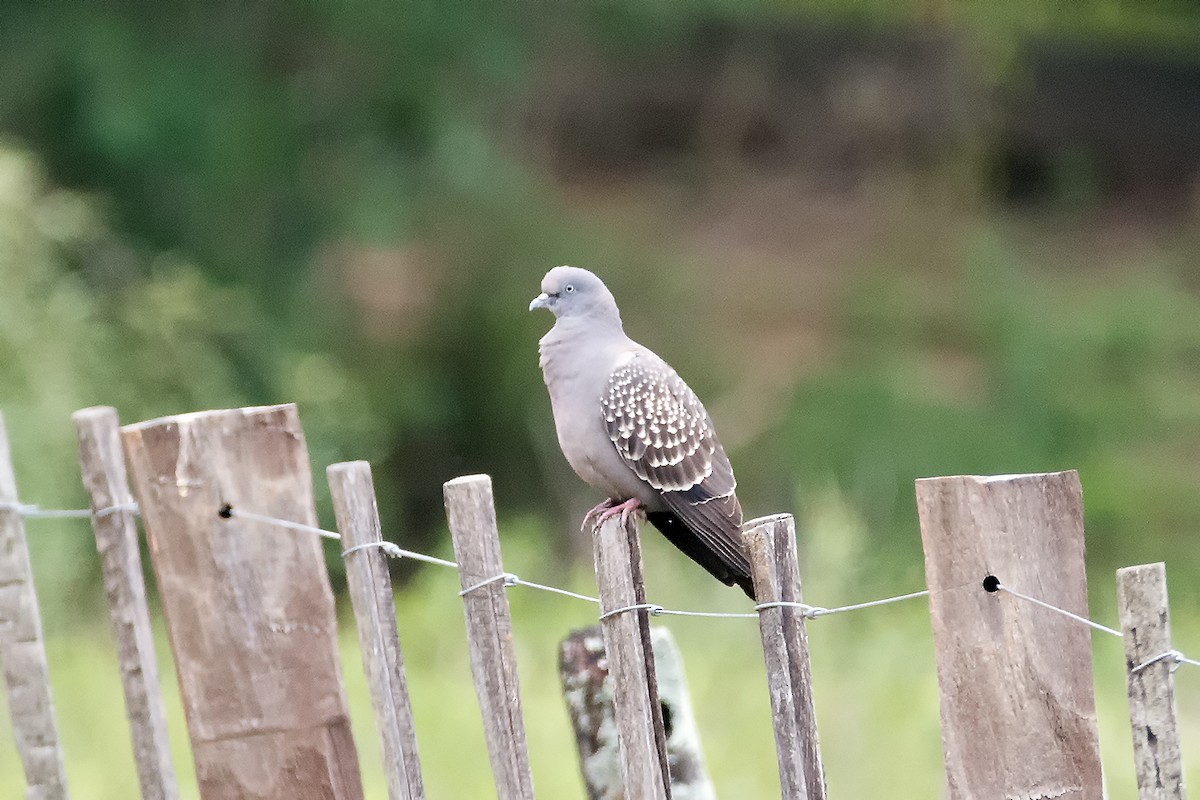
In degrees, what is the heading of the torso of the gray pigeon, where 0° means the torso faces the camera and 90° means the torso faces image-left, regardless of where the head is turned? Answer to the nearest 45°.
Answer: approximately 90°

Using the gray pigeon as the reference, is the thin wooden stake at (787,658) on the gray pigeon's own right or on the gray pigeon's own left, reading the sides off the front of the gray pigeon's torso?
on the gray pigeon's own left
